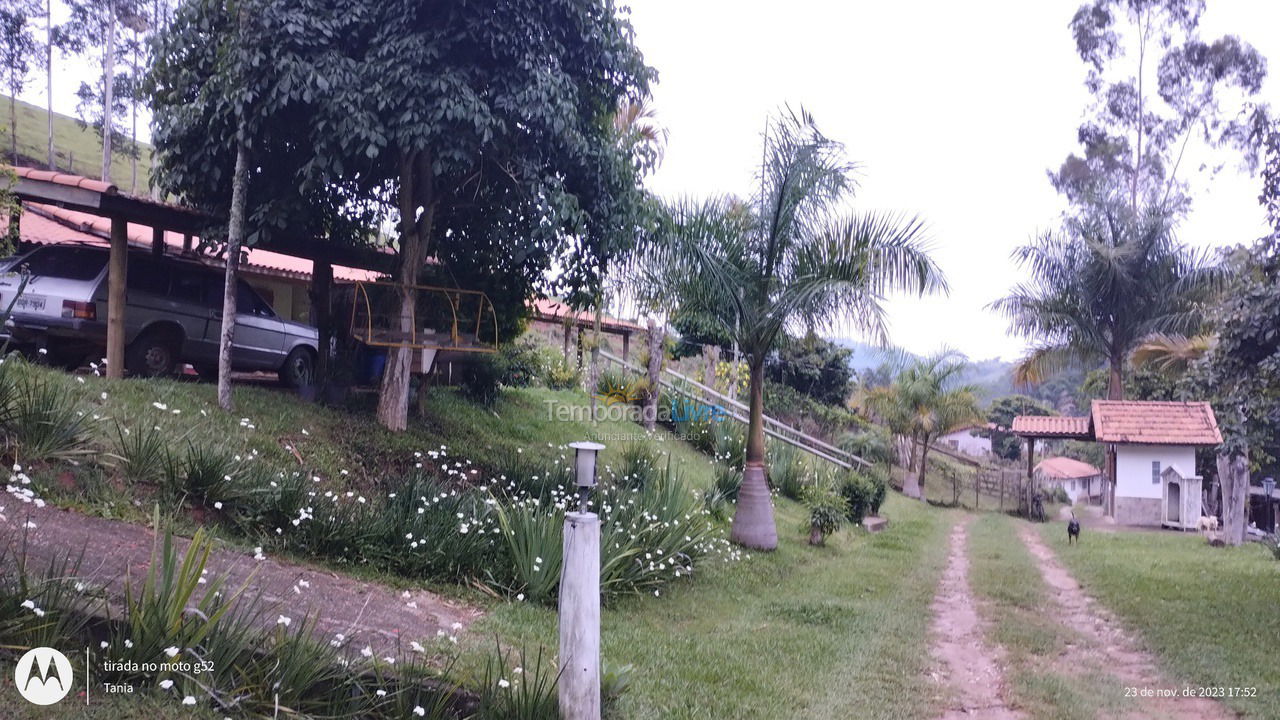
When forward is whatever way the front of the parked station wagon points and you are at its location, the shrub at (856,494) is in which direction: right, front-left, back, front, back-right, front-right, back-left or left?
front-right

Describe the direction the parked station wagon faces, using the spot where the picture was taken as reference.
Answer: facing away from the viewer and to the right of the viewer

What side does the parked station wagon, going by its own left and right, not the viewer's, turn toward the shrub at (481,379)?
front

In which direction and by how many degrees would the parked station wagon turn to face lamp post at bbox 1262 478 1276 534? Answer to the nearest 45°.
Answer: approximately 45° to its right

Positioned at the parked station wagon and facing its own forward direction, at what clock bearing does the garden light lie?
The garden light is roughly at 4 o'clock from the parked station wagon.

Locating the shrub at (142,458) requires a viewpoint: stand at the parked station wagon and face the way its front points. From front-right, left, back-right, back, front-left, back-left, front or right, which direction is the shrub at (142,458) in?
back-right

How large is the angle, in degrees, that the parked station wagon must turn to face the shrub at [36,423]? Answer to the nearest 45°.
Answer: approximately 135° to its right

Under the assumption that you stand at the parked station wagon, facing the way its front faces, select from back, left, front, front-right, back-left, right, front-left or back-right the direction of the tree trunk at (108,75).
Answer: front-left

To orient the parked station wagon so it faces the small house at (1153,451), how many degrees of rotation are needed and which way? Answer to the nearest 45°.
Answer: approximately 45° to its right

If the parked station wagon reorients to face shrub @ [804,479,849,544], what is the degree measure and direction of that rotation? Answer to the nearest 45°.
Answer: approximately 45° to its right
